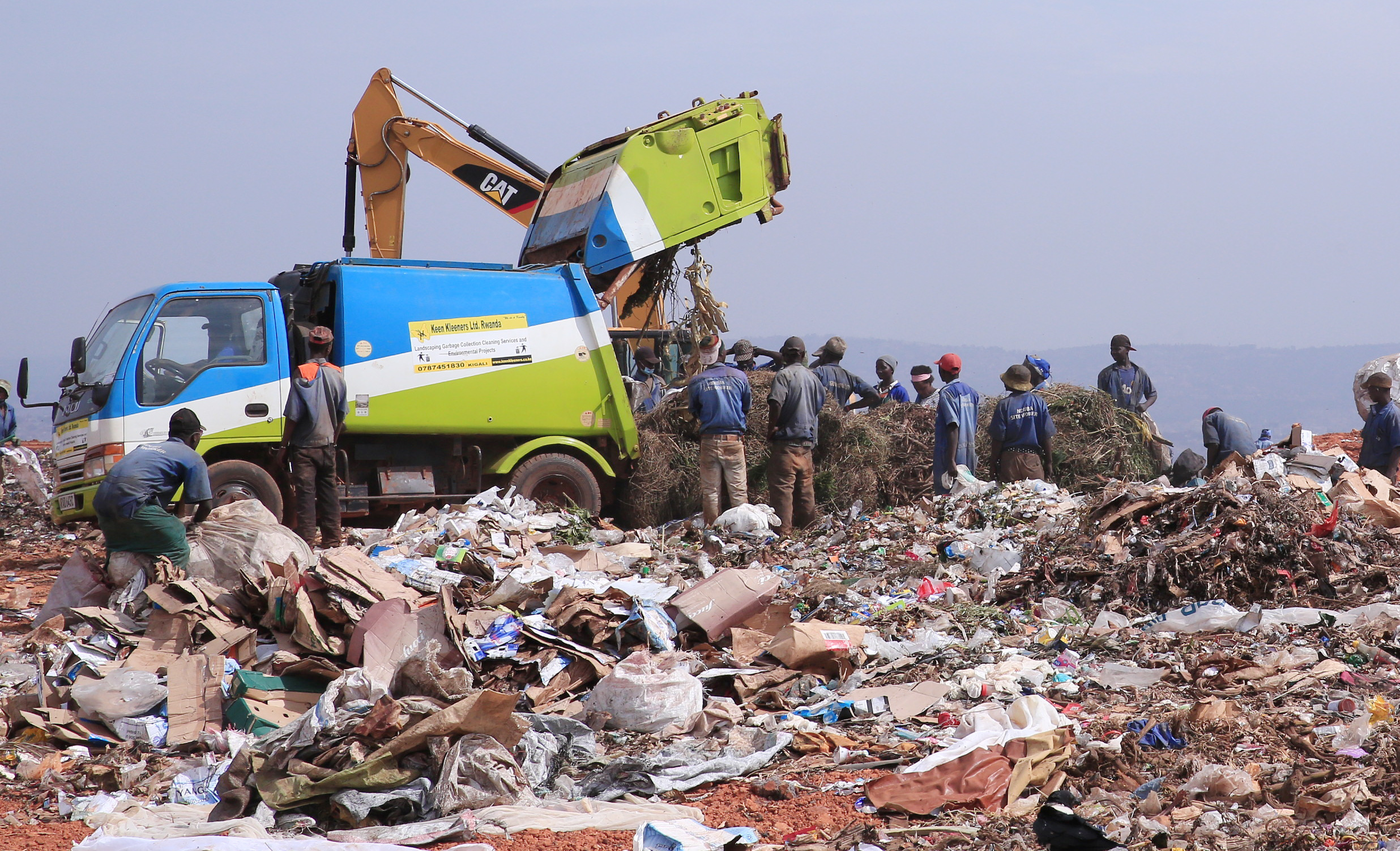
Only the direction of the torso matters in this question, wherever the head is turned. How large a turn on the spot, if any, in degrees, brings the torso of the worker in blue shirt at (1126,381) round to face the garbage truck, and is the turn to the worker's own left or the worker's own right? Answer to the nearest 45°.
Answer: approximately 45° to the worker's own right

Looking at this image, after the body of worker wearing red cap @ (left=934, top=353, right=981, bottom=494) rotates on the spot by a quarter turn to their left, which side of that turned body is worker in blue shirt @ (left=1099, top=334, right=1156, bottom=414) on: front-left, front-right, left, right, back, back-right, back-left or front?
back

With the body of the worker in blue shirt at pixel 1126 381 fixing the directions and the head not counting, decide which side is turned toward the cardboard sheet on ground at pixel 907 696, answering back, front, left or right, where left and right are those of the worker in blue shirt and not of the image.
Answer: front

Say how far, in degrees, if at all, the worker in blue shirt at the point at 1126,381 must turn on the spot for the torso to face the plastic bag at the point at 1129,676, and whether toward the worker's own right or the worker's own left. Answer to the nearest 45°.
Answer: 0° — they already face it

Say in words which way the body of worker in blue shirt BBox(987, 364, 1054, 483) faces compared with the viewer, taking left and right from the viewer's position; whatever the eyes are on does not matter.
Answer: facing away from the viewer

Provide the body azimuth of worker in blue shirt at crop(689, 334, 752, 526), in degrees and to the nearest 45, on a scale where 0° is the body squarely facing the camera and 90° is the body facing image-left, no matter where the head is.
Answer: approximately 180°

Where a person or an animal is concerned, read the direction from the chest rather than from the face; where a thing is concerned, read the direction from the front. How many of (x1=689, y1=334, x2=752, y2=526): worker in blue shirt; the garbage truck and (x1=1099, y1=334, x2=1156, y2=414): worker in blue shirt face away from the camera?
1

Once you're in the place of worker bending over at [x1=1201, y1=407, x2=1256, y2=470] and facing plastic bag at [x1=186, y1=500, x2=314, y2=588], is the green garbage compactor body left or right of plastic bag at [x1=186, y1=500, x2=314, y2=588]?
right

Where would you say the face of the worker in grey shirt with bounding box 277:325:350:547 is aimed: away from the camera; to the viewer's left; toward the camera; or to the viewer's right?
away from the camera

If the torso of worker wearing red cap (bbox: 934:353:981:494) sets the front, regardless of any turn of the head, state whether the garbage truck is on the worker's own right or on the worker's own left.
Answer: on the worker's own left

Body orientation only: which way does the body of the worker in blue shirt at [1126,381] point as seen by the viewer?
toward the camera

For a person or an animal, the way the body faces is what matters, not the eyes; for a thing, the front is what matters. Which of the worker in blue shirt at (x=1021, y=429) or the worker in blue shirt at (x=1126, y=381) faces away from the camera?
the worker in blue shirt at (x=1021, y=429)

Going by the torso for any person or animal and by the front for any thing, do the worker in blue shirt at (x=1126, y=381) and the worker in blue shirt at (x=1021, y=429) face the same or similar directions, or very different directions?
very different directions

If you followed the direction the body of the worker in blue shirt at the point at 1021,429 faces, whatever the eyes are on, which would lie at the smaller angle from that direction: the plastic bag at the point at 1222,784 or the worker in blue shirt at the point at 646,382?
the worker in blue shirt

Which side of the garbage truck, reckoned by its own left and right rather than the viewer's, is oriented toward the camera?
left

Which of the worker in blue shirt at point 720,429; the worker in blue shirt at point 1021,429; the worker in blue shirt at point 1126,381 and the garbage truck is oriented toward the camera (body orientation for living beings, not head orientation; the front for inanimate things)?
the worker in blue shirt at point 1126,381

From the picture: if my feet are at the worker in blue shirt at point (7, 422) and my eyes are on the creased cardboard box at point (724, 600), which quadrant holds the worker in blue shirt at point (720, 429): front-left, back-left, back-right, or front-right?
front-left

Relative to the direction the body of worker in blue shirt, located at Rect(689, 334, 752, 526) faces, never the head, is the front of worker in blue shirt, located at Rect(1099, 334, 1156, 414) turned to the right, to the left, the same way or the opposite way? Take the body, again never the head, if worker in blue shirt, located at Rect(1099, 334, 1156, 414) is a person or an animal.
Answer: the opposite way
